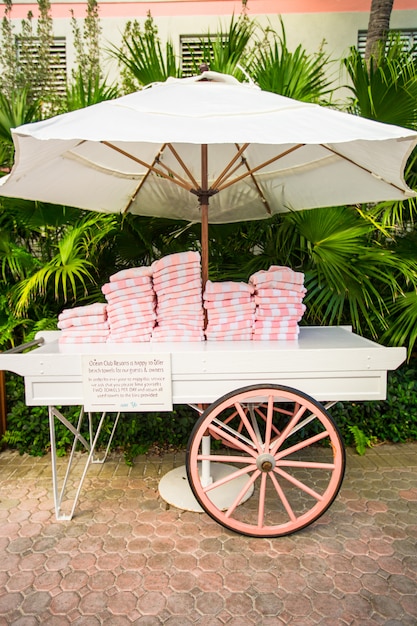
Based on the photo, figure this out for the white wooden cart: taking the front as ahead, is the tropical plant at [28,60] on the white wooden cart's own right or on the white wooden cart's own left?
on the white wooden cart's own left

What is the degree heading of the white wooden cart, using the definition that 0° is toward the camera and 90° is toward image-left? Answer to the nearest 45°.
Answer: approximately 270°

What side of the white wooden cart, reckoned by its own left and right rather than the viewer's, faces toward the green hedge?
left
